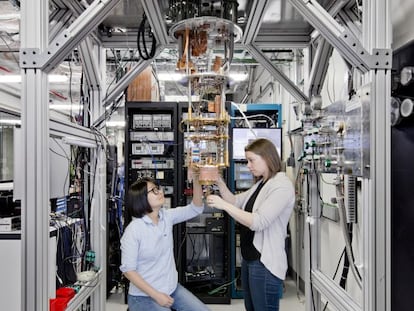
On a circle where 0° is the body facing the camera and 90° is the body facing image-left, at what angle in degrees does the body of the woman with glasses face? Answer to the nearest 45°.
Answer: approximately 315°

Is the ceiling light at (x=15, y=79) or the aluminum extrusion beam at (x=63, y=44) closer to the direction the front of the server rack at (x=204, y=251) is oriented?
the aluminum extrusion beam

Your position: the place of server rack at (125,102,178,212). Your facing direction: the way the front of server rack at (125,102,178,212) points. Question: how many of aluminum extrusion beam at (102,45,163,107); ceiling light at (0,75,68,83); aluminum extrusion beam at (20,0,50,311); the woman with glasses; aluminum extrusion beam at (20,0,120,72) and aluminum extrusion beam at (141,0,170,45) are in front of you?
5

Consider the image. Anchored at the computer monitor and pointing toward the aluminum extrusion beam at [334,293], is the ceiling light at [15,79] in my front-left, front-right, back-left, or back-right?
back-right

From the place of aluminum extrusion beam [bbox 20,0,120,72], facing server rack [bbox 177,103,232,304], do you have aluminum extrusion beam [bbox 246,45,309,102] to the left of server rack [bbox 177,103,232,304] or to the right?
right

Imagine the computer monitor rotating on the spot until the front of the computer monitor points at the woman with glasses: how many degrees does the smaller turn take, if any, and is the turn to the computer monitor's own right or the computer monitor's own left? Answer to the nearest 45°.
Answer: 0° — it already faces them

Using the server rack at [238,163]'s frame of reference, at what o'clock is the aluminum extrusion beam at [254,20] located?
The aluminum extrusion beam is roughly at 12 o'clock from the server rack.

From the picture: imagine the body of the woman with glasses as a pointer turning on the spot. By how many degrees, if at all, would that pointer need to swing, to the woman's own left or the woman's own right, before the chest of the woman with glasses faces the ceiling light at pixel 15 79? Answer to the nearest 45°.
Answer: approximately 180°
